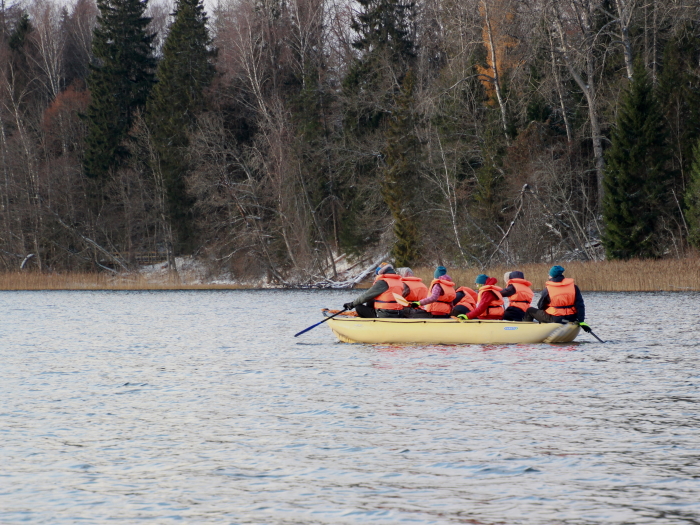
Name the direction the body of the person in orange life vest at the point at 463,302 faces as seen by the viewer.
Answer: to the viewer's left

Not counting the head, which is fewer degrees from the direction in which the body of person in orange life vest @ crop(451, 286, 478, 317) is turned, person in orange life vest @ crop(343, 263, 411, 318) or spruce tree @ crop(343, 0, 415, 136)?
the person in orange life vest

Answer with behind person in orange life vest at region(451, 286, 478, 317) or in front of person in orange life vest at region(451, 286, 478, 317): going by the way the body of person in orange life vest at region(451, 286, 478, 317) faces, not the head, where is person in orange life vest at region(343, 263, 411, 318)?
in front

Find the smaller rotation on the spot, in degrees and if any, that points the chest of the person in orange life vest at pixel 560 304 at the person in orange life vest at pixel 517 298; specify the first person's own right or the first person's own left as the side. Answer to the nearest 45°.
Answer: approximately 45° to the first person's own left

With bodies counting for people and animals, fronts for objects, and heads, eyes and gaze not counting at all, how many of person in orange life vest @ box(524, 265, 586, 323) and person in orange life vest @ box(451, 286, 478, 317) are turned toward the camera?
0

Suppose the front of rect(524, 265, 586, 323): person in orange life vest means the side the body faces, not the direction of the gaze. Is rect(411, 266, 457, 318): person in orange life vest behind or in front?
in front

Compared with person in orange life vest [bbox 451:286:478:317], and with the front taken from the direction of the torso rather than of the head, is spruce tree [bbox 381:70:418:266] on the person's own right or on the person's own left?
on the person's own right

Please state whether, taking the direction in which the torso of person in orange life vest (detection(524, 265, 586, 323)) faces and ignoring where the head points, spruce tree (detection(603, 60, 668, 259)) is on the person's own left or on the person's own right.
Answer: on the person's own right

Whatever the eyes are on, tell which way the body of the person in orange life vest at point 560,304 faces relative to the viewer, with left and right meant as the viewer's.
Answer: facing away from the viewer and to the left of the viewer
